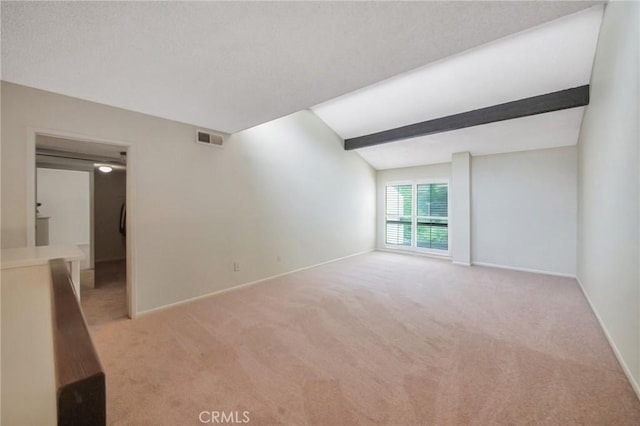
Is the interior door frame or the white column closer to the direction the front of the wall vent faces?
the white column

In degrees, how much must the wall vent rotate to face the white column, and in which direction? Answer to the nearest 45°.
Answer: approximately 45° to its left

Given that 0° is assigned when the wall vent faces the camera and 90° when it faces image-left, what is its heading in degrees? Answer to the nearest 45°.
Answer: approximately 315°

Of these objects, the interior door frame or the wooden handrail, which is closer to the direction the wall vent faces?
the wooden handrail

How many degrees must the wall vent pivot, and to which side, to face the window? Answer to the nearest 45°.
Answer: approximately 45° to its left

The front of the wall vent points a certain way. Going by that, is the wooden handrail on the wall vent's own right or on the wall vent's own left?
on the wall vent's own right
